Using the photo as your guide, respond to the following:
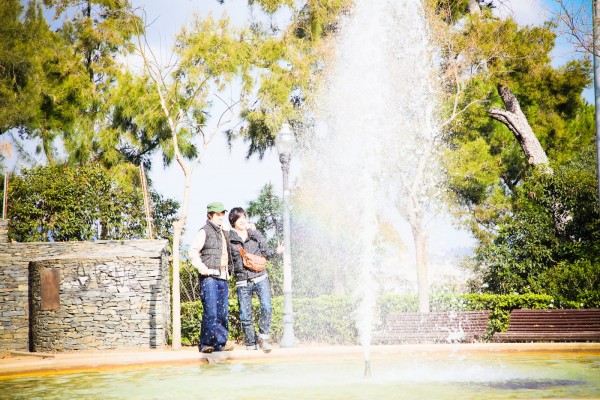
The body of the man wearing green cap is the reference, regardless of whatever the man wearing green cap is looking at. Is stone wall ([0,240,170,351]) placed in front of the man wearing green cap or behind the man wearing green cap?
behind

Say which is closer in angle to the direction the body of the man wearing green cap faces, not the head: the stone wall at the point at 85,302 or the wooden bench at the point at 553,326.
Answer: the wooden bench

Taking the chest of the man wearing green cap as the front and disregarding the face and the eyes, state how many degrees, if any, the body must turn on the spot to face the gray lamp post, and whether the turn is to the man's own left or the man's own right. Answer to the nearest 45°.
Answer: approximately 90° to the man's own left

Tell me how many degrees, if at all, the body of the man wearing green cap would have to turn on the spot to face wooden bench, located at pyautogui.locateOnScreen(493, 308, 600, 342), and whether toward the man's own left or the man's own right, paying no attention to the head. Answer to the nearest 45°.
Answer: approximately 45° to the man's own left

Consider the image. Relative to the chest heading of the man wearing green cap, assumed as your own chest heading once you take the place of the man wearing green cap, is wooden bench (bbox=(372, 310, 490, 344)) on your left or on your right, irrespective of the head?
on your left

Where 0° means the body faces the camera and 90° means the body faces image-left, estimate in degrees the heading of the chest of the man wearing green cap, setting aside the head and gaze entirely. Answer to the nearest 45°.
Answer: approximately 315°

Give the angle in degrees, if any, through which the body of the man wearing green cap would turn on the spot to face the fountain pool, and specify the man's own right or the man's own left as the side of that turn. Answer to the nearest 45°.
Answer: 0° — they already face it

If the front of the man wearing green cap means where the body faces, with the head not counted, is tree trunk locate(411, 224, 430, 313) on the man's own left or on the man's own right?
on the man's own left

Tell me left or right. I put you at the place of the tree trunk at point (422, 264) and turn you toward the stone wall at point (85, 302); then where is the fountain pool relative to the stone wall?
left

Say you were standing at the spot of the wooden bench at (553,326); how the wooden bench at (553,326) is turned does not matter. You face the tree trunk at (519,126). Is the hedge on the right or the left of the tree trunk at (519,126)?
left
